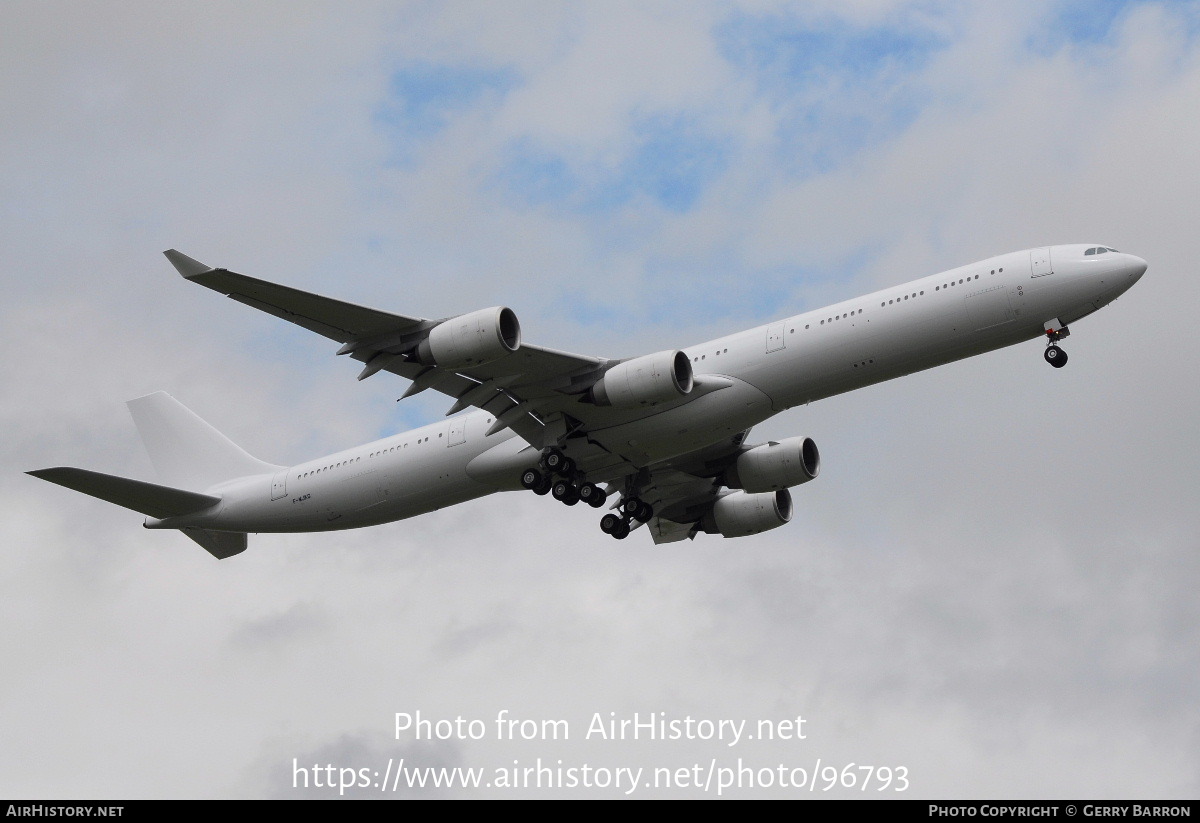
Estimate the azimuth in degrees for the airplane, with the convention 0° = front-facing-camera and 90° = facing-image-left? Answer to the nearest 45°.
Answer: approximately 315°
